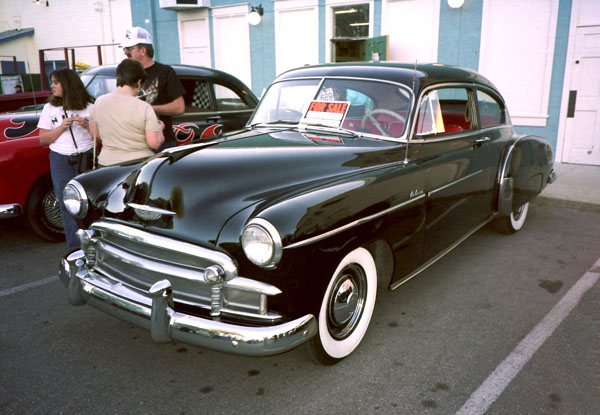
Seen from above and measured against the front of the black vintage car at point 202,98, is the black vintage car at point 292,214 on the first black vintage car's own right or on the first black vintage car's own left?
on the first black vintage car's own left

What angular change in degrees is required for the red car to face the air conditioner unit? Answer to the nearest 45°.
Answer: approximately 135° to its right

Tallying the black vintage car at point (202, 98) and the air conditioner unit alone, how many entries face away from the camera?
0

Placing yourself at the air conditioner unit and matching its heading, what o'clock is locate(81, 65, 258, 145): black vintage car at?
The black vintage car is roughly at 12 o'clock from the air conditioner unit.

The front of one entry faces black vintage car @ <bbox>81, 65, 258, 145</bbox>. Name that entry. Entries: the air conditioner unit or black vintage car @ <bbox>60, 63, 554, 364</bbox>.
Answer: the air conditioner unit

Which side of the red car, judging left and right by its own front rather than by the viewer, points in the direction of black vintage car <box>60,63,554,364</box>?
left

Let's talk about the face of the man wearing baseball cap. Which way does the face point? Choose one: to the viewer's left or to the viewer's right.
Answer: to the viewer's left

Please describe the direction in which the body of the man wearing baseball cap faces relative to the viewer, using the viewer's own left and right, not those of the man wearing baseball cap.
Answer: facing the viewer and to the left of the viewer

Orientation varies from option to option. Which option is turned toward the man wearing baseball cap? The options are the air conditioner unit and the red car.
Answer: the air conditioner unit

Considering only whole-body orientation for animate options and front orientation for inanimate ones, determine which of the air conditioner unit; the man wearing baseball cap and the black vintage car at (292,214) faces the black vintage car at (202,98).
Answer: the air conditioner unit

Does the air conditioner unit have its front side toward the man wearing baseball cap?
yes

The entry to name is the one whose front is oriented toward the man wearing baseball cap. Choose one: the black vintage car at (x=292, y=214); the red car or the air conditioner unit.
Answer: the air conditioner unit
